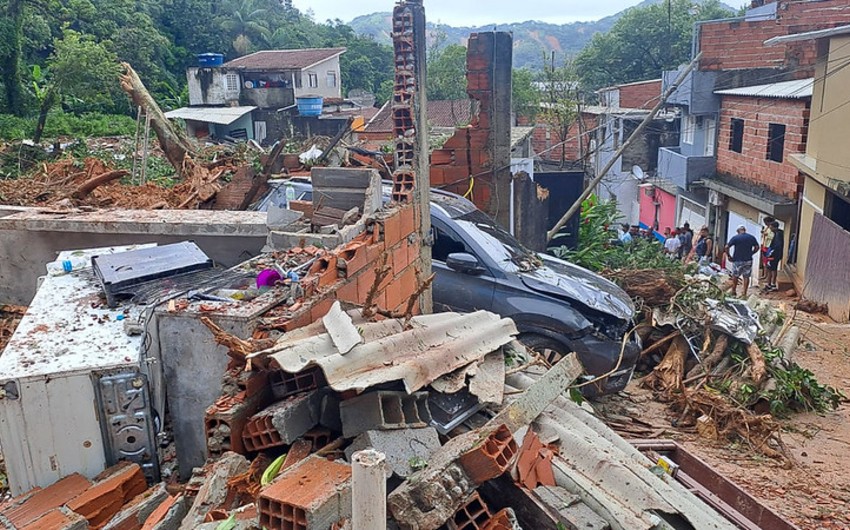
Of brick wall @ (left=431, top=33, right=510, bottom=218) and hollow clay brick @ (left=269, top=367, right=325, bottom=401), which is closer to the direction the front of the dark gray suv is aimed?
the hollow clay brick

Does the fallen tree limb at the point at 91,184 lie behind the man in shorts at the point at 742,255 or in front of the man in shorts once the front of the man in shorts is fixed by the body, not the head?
behind

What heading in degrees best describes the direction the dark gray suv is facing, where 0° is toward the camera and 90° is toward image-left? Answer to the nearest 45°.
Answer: approximately 315°

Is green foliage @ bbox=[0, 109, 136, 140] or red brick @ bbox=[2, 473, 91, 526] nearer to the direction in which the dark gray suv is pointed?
the red brick

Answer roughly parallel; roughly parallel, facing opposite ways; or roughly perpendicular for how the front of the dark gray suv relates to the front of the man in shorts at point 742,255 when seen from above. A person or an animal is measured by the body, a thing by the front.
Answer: roughly perpendicular
